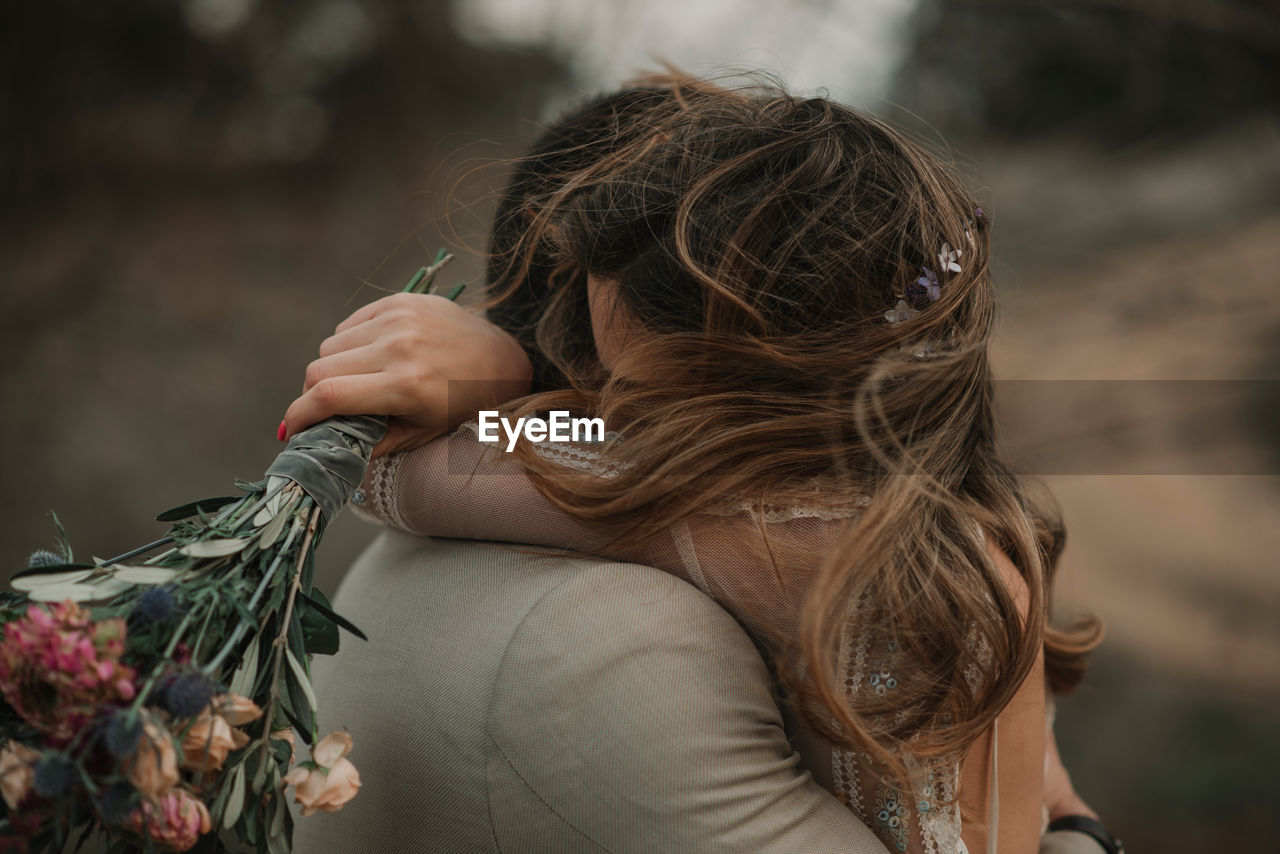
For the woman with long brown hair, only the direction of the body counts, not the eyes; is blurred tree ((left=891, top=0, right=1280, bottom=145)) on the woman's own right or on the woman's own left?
on the woman's own right

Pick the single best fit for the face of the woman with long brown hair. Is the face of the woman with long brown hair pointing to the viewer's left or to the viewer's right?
to the viewer's left

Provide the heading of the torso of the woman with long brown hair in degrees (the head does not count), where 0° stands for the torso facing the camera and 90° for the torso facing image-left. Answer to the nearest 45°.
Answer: approximately 90°

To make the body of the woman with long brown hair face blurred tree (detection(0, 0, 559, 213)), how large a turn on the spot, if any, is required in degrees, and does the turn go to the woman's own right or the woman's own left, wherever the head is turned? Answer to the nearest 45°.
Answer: approximately 45° to the woman's own right
